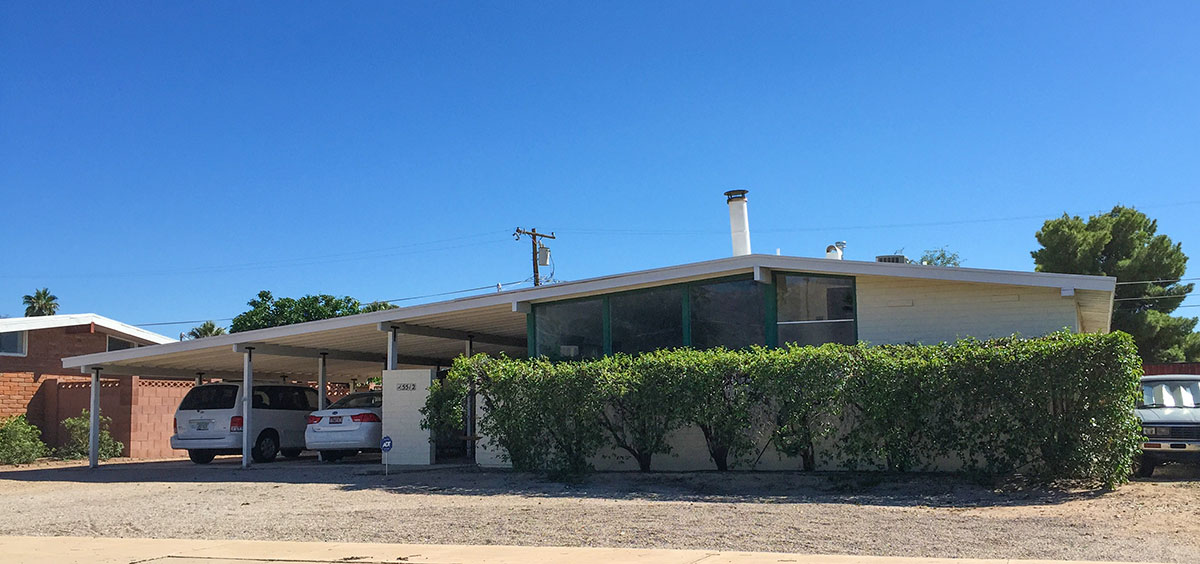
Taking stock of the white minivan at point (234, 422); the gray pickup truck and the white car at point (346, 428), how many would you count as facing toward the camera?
1

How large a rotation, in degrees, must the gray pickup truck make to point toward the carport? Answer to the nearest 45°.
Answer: approximately 90° to its right

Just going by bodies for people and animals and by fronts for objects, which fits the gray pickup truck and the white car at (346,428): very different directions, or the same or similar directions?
very different directions

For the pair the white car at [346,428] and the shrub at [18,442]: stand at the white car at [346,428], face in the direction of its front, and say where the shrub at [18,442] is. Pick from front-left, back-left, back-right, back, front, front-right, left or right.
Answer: left

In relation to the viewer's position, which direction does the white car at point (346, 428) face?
facing away from the viewer and to the right of the viewer

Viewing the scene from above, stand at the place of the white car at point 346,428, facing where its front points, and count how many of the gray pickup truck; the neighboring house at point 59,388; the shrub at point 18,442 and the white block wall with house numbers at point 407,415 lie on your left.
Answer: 2

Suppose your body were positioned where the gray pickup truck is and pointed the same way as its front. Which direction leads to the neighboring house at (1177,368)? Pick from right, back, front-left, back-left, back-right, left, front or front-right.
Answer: back

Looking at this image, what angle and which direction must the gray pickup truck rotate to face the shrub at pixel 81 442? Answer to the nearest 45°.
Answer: approximately 90° to its right

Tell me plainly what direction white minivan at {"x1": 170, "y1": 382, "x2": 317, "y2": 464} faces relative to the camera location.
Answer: facing away from the viewer and to the right of the viewer

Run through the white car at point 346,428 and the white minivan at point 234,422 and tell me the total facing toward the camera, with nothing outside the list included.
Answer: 0

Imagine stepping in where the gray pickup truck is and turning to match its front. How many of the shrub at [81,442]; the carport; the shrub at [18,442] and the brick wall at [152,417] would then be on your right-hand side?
4

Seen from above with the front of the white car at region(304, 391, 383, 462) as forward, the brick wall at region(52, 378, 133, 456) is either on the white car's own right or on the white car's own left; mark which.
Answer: on the white car's own left

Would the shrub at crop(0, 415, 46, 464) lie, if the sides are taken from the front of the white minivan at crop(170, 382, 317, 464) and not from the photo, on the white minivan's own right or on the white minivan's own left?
on the white minivan's own left

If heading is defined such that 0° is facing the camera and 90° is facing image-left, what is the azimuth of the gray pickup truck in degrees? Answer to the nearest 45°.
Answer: approximately 0°

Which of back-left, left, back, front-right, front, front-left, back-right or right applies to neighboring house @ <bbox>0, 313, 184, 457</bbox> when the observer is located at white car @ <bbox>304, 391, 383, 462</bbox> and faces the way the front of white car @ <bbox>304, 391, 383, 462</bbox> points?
left

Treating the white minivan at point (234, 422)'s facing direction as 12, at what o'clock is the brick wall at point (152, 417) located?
The brick wall is roughly at 10 o'clock from the white minivan.
